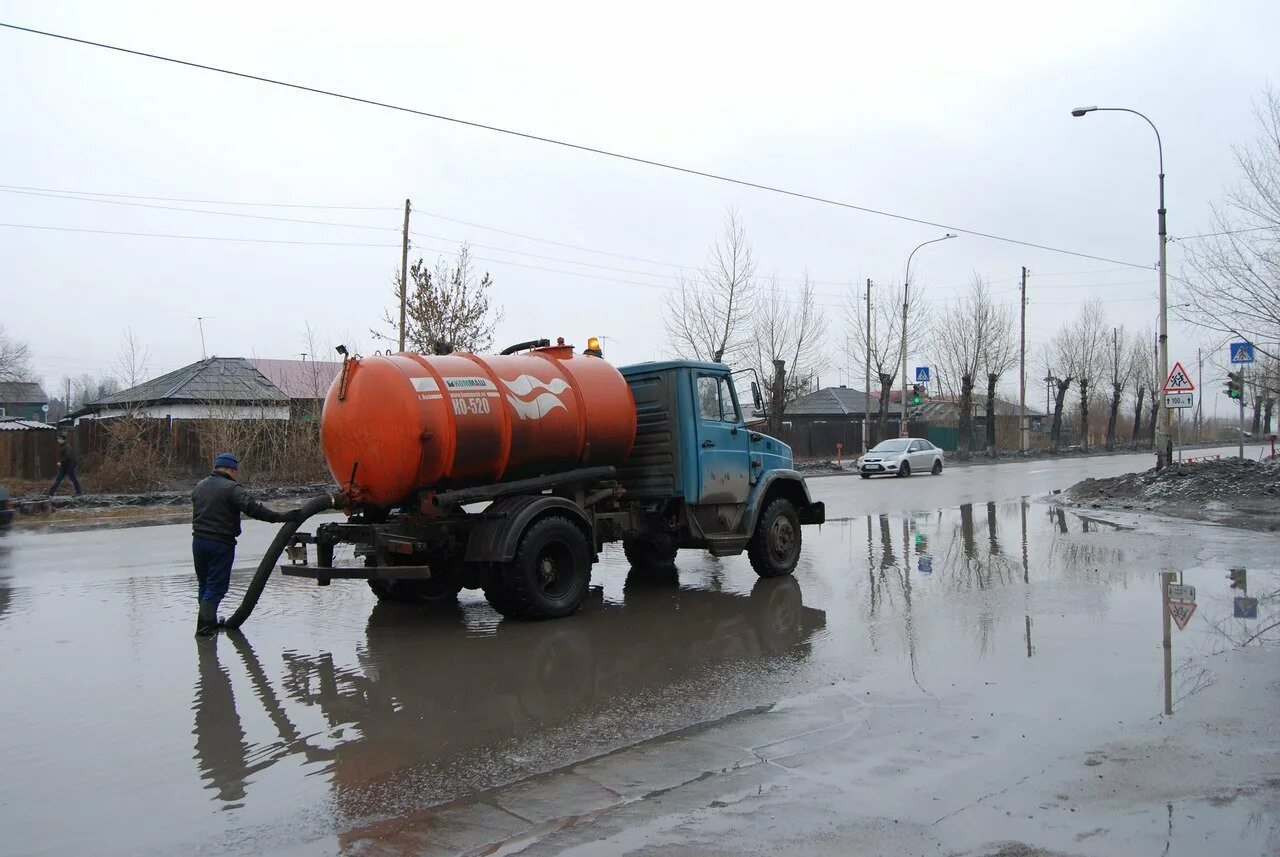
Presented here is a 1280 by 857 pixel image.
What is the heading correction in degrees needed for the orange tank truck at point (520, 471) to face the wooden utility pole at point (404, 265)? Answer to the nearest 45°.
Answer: approximately 45° to its left

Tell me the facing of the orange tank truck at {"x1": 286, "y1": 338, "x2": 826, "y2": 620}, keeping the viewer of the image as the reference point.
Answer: facing away from the viewer and to the right of the viewer

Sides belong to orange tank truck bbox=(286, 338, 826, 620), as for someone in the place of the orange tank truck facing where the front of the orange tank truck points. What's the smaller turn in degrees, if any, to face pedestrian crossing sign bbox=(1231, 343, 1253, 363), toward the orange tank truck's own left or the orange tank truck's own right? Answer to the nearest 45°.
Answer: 0° — it already faces it

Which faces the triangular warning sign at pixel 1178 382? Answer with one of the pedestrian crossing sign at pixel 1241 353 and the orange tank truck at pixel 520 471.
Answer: the orange tank truck

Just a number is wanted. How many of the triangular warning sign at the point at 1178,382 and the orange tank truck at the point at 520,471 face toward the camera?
1

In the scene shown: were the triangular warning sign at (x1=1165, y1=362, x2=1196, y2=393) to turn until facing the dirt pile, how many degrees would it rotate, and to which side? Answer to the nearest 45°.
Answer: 0° — it already faces it

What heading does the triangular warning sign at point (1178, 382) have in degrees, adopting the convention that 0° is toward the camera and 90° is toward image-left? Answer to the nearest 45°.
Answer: approximately 0°

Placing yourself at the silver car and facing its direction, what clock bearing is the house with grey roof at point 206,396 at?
The house with grey roof is roughly at 1 o'clock from the silver car.

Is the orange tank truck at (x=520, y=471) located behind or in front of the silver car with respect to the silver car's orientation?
in front

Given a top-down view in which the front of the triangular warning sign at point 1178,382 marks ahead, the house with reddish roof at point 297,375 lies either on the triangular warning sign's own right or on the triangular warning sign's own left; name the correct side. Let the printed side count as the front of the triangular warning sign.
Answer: on the triangular warning sign's own right

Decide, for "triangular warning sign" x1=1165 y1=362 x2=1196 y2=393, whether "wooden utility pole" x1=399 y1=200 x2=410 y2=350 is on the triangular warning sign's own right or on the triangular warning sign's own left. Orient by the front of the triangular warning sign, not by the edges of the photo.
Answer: on the triangular warning sign's own right

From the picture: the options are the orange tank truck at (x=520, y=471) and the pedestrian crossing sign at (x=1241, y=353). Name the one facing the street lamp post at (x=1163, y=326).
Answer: the orange tank truck
